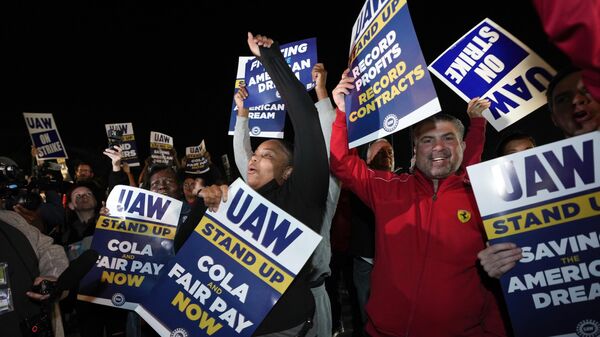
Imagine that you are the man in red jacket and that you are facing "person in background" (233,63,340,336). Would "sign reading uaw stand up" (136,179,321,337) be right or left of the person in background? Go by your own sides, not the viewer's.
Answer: left

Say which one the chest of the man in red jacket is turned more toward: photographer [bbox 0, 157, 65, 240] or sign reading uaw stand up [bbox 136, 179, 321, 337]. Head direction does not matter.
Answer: the sign reading uaw stand up

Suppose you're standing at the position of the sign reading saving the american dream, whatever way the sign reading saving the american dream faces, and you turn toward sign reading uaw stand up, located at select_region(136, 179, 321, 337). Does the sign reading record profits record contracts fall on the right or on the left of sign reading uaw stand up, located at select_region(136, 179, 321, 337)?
right

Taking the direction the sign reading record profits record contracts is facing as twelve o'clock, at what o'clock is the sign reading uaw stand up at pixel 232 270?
The sign reading uaw stand up is roughly at 2 o'clock from the sign reading record profits record contracts.

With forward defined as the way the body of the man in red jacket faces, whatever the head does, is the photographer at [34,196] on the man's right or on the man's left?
on the man's right

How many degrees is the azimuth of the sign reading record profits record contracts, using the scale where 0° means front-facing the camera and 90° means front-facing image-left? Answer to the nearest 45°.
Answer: approximately 0°
